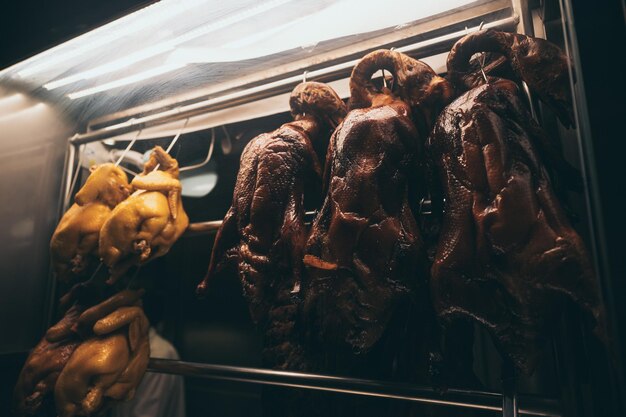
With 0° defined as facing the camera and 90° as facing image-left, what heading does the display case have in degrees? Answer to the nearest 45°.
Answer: approximately 45°
